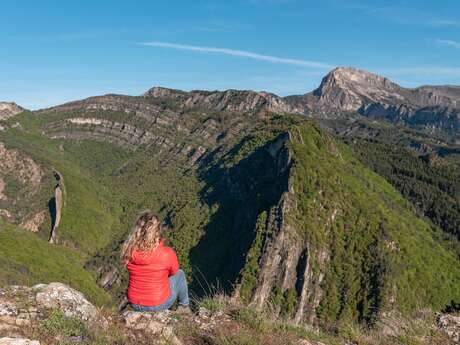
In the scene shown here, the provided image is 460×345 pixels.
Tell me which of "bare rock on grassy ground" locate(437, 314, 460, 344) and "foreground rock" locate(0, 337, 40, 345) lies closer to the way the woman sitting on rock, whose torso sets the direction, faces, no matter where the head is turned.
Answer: the bare rock on grassy ground

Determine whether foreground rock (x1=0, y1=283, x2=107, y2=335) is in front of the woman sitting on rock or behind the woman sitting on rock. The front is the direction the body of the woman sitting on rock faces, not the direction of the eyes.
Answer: behind

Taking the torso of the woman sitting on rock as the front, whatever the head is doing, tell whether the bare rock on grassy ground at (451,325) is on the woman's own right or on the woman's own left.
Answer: on the woman's own right

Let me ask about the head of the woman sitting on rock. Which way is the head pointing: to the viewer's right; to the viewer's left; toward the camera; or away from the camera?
away from the camera

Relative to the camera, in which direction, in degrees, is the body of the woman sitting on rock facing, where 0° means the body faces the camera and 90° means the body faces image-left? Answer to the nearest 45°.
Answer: approximately 225°

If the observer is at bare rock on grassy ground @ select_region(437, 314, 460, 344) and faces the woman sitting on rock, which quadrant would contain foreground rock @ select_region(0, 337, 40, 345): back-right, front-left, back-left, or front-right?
front-left
